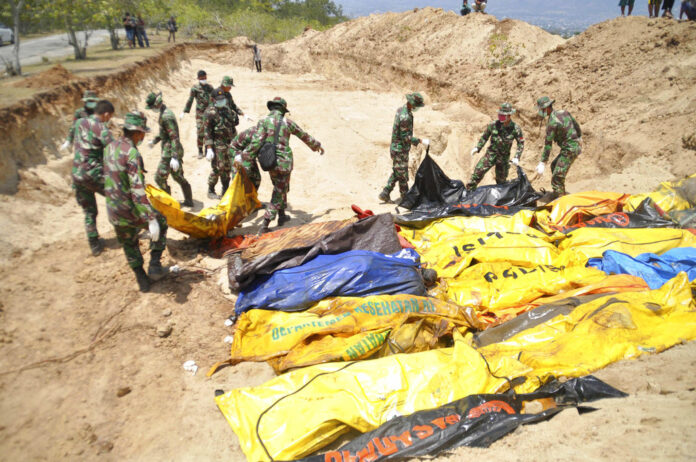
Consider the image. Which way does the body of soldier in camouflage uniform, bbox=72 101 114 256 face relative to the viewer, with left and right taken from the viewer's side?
facing away from the viewer and to the right of the viewer

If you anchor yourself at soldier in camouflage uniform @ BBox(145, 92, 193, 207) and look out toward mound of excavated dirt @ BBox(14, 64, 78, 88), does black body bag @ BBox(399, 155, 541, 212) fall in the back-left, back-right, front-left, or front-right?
back-right

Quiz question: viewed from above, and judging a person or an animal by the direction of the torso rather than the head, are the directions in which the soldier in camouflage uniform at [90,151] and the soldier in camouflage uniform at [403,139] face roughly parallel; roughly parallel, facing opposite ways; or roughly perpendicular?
roughly perpendicular

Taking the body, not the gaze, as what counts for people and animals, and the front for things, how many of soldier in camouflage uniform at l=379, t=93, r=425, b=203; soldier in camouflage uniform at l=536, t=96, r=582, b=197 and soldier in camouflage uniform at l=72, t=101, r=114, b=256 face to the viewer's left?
1

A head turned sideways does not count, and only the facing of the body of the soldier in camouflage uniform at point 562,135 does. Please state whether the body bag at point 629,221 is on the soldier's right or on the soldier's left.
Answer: on the soldier's left

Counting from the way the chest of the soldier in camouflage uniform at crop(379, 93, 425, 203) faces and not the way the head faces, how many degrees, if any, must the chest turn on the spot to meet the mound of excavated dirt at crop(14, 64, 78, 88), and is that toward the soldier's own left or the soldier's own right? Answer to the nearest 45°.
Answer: approximately 180°

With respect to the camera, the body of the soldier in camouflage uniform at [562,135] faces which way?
to the viewer's left

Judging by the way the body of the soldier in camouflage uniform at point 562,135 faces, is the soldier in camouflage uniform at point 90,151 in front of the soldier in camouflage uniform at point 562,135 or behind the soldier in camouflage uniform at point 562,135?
in front

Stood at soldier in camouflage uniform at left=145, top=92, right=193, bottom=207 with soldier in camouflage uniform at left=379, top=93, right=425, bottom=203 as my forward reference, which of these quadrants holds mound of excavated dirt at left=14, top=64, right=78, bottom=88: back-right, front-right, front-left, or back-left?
back-left
